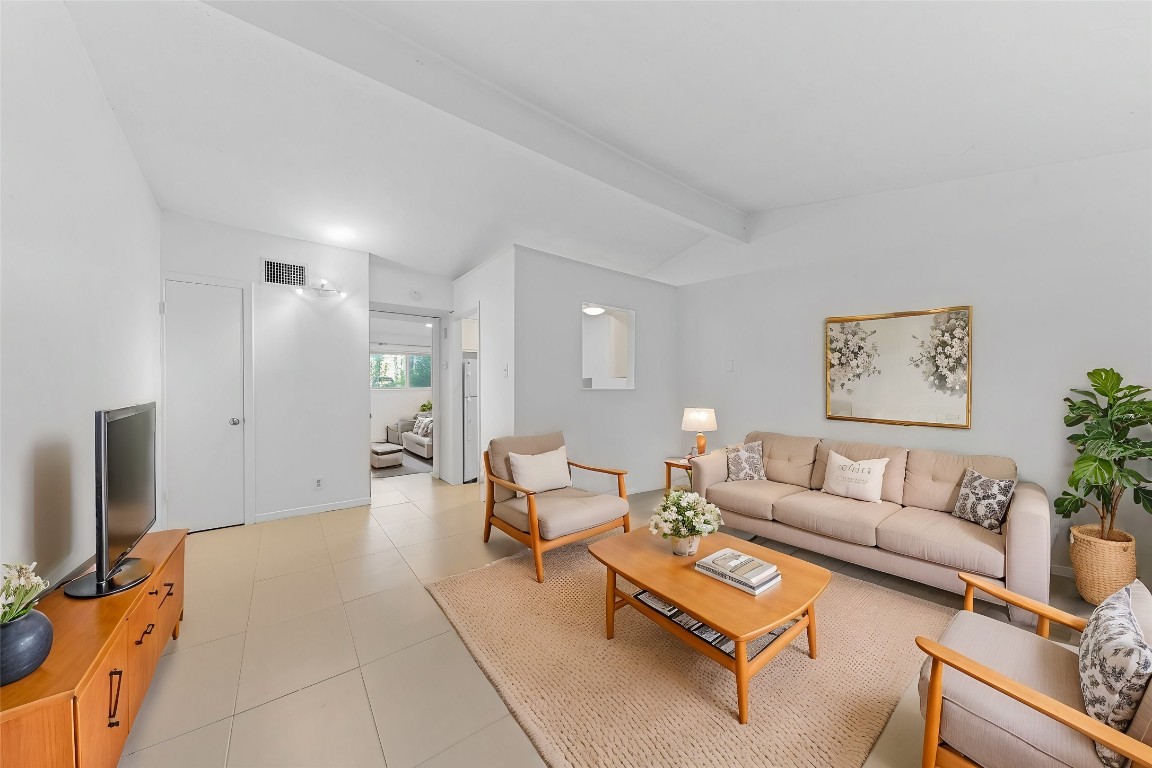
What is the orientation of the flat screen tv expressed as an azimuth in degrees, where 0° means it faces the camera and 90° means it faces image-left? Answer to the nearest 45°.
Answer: approximately 270°

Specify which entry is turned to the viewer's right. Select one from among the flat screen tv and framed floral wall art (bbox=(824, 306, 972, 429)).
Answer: the flat screen tv

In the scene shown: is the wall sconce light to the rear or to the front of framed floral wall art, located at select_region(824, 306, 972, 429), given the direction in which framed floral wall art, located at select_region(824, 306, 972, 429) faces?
to the front

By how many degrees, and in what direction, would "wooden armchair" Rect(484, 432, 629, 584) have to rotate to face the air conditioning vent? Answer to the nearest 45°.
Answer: approximately 135° to its right

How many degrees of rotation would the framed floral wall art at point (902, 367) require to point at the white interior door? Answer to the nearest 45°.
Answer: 0° — it already faces it

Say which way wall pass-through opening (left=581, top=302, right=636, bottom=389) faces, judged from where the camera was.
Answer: facing the viewer and to the right of the viewer

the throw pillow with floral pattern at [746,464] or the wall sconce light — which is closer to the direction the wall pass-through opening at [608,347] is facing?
the throw pillow with floral pattern

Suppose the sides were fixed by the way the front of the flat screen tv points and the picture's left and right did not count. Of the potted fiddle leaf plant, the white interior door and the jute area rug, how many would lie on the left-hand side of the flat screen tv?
1

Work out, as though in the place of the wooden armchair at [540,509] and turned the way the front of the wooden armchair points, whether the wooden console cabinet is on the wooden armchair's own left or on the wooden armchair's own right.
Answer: on the wooden armchair's own right

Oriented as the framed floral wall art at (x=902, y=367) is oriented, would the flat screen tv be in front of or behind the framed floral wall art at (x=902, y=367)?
in front

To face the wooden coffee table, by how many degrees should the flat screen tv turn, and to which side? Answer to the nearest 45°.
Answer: approximately 45° to its right

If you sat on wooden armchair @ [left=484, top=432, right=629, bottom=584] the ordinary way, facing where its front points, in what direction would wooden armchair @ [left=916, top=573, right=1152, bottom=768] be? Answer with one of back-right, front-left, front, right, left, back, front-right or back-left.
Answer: front

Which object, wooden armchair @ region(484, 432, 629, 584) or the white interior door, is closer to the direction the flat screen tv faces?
the wooden armchair

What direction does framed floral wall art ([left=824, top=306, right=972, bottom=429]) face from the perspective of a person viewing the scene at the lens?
facing the viewer and to the left of the viewer

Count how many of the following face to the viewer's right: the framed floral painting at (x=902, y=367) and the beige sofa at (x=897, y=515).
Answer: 0

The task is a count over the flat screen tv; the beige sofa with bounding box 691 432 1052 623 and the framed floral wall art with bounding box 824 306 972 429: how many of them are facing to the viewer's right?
1

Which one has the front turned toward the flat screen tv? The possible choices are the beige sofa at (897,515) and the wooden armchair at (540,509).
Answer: the beige sofa
